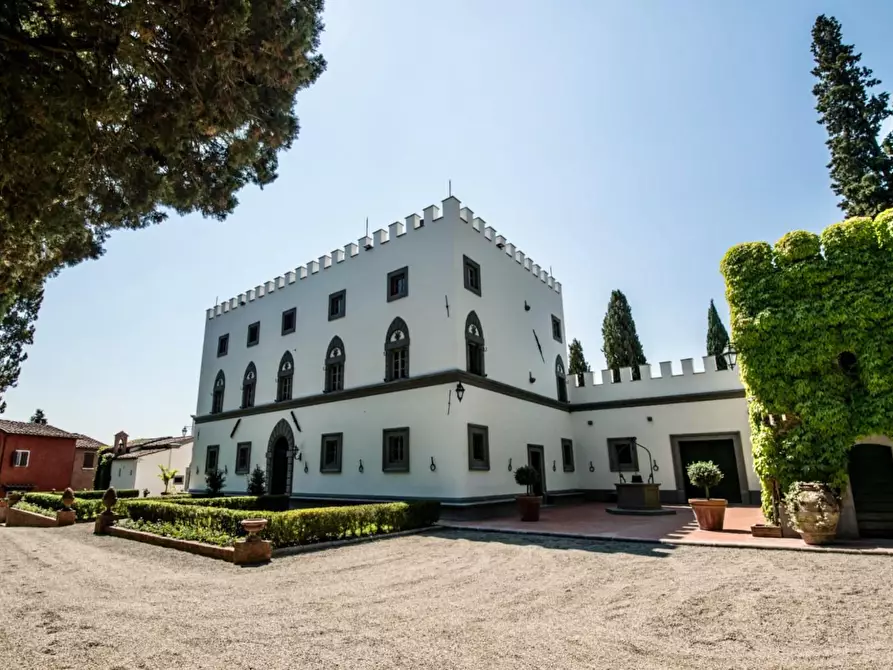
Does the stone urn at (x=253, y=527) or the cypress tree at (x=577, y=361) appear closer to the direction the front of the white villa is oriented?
the stone urn

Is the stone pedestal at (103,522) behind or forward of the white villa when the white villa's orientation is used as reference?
forward

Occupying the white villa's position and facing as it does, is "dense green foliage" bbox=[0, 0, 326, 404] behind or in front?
in front

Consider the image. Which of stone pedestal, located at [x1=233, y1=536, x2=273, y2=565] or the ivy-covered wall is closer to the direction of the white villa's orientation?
the stone pedestal

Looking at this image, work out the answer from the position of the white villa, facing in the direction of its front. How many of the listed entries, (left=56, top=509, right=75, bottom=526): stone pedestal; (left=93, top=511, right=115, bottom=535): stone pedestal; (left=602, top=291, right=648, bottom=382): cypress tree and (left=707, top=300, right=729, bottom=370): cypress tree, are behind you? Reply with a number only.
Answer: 2

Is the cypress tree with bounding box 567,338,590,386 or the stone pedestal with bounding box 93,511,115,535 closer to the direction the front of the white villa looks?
the stone pedestal

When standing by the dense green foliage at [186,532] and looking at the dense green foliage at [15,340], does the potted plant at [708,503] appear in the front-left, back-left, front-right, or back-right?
back-right

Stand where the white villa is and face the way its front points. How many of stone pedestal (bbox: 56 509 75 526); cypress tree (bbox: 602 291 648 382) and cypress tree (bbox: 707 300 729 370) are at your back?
2

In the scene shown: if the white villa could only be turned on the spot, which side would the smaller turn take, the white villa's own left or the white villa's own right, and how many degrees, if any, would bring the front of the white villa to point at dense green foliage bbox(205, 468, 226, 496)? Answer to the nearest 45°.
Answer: approximately 45° to the white villa's own right

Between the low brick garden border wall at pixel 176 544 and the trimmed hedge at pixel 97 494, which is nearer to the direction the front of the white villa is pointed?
the low brick garden border wall

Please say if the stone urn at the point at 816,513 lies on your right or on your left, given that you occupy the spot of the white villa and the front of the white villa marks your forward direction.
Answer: on your left

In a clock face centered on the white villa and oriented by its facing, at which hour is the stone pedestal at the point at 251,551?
The stone pedestal is roughly at 11 o'clock from the white villa.

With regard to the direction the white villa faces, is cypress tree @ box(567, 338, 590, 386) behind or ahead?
behind

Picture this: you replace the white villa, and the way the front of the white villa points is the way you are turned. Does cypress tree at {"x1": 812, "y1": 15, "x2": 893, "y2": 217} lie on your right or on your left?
on your left

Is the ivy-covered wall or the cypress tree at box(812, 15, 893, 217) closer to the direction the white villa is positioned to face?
the ivy-covered wall

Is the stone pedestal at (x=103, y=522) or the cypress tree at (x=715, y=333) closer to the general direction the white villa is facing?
the stone pedestal

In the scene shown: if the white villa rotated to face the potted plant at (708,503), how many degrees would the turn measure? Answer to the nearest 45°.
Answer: approximately 90° to its left

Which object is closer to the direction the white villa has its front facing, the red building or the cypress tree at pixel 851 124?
the red building
